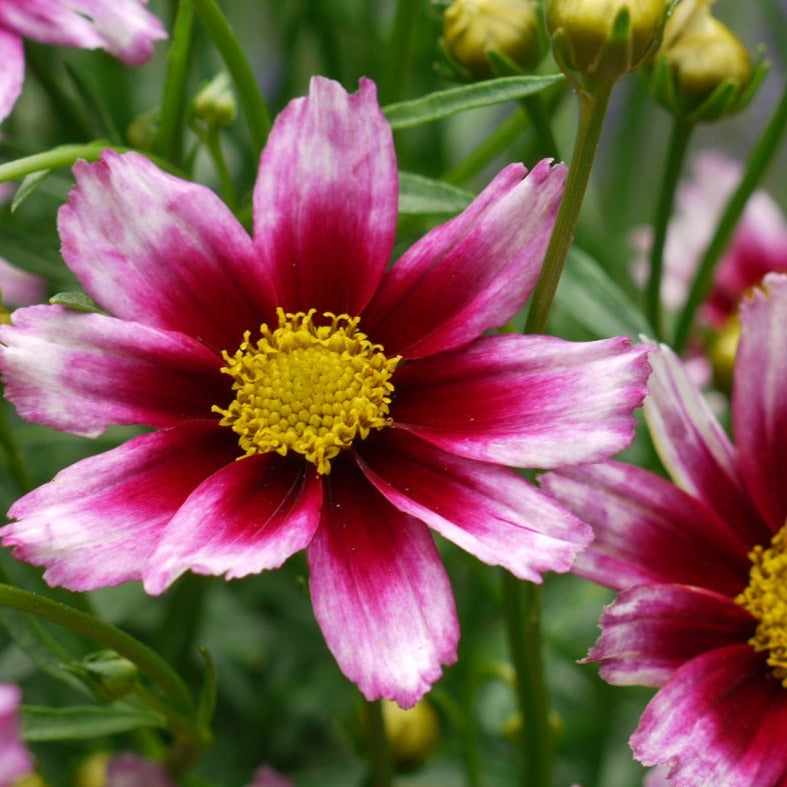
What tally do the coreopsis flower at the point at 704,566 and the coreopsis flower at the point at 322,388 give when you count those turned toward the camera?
2

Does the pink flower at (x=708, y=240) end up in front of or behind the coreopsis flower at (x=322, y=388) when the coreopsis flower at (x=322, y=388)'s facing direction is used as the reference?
behind

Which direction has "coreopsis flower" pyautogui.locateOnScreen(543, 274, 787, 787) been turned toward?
toward the camera

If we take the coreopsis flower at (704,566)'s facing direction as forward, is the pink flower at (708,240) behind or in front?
behind
